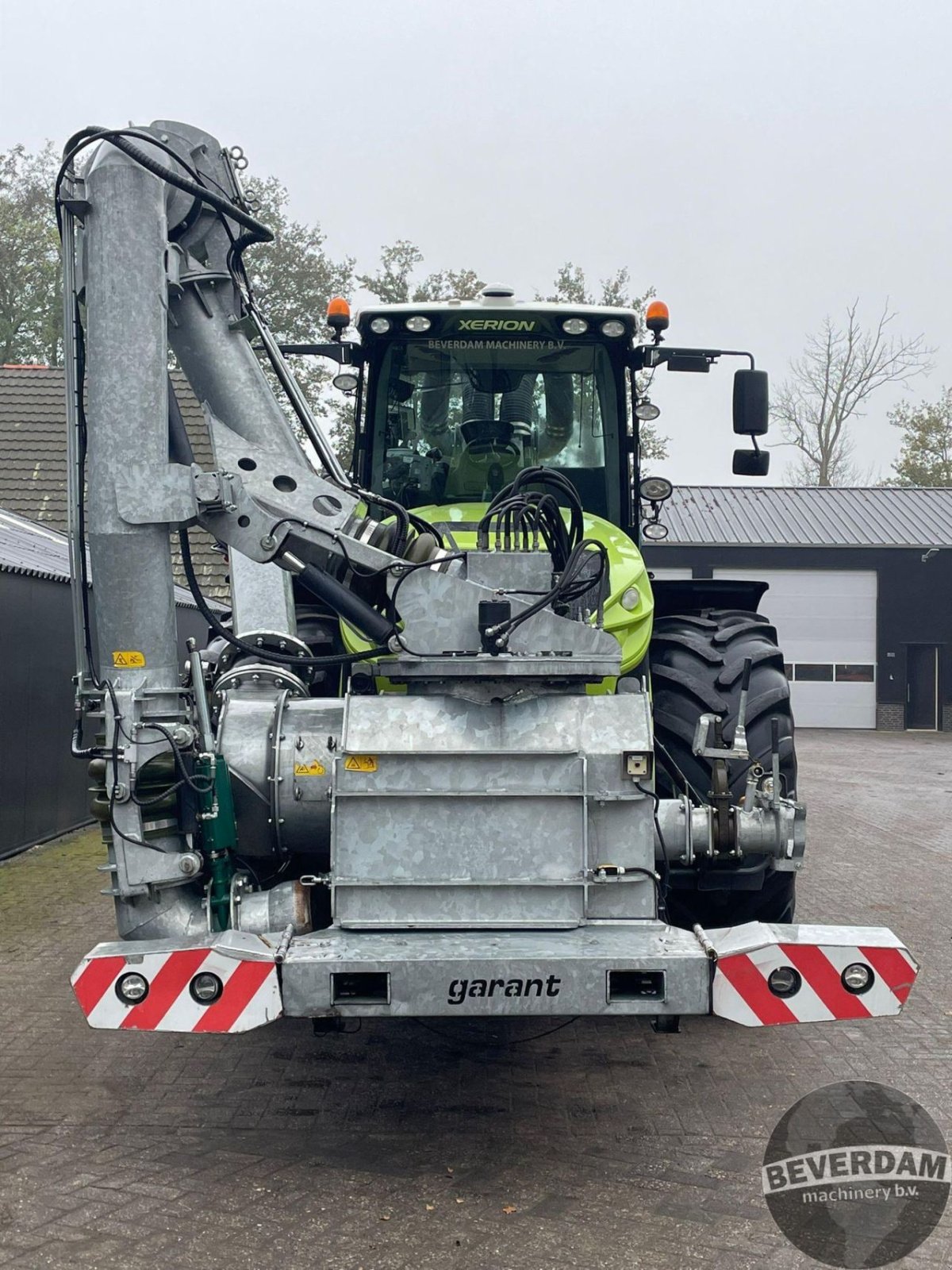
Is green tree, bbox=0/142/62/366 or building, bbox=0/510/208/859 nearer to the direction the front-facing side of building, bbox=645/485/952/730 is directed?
the building

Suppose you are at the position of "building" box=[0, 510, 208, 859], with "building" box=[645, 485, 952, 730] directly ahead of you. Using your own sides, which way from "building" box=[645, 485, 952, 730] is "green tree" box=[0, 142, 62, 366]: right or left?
left

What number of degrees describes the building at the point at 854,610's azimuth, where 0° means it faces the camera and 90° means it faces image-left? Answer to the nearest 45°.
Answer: approximately 0°

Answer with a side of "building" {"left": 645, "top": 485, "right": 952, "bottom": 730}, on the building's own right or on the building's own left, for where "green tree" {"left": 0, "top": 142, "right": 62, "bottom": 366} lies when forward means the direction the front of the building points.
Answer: on the building's own right

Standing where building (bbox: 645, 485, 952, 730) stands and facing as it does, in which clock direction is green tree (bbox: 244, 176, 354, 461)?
The green tree is roughly at 3 o'clock from the building.

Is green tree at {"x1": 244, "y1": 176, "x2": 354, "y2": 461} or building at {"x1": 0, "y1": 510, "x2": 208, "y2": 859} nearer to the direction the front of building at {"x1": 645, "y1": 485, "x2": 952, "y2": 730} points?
the building
